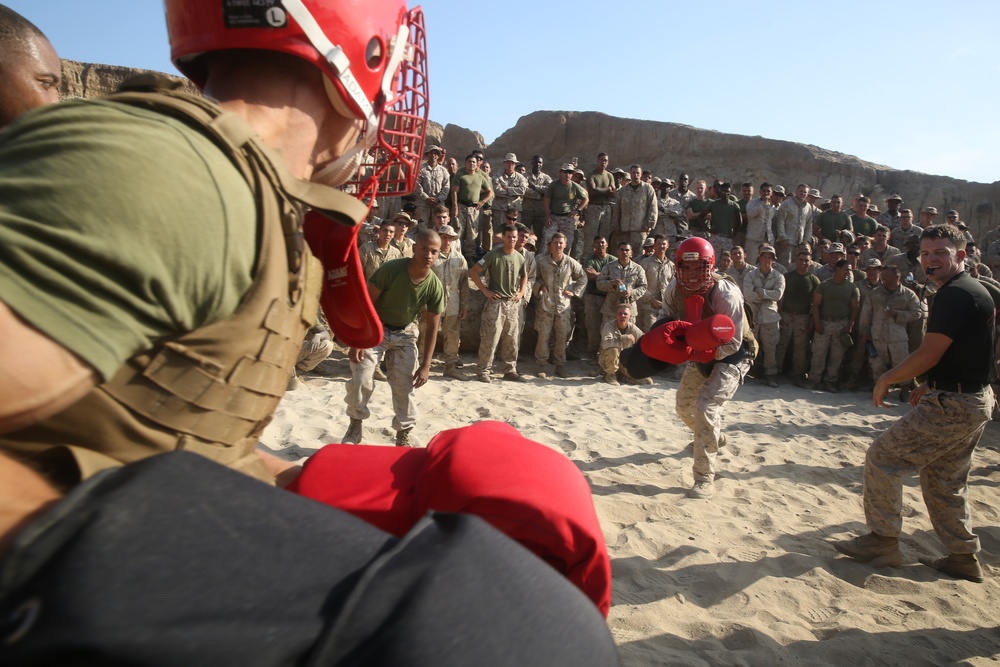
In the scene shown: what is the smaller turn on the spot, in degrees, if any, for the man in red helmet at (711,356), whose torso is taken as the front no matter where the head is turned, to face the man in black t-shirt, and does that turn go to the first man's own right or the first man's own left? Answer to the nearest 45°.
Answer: approximately 90° to the first man's own left

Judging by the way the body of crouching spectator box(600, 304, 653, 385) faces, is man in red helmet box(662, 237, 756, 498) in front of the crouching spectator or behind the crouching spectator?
in front

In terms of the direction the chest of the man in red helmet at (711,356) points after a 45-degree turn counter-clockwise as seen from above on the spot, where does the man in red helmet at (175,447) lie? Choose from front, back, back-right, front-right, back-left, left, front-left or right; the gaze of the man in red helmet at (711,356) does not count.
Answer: front

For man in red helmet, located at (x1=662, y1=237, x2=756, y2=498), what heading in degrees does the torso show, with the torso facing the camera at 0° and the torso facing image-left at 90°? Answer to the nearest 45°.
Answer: approximately 45°

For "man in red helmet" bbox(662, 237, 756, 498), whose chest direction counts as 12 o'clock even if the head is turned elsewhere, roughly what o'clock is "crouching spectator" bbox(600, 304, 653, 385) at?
The crouching spectator is roughly at 4 o'clock from the man in red helmet.

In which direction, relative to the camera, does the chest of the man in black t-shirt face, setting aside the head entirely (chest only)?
to the viewer's left

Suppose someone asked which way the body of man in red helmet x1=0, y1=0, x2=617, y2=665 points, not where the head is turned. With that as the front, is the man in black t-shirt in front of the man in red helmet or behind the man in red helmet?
in front

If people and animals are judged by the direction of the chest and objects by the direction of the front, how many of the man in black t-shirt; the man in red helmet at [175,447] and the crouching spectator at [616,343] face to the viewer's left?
1

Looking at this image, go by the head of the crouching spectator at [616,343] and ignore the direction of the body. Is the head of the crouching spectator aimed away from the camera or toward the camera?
toward the camera

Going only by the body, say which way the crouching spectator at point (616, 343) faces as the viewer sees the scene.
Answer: toward the camera

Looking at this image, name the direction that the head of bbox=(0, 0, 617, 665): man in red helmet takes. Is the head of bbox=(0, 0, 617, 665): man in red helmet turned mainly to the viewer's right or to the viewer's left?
to the viewer's right

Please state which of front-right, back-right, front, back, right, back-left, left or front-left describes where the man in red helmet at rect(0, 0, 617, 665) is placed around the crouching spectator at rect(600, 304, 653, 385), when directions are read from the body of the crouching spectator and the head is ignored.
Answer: front

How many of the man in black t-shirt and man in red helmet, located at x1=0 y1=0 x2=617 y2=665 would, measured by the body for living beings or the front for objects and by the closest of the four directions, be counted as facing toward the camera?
0

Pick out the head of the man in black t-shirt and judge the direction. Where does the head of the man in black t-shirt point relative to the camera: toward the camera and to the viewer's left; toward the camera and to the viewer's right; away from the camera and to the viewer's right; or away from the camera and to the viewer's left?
toward the camera and to the viewer's left

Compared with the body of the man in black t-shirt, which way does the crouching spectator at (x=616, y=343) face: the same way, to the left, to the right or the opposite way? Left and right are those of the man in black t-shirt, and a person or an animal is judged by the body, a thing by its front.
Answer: to the left
